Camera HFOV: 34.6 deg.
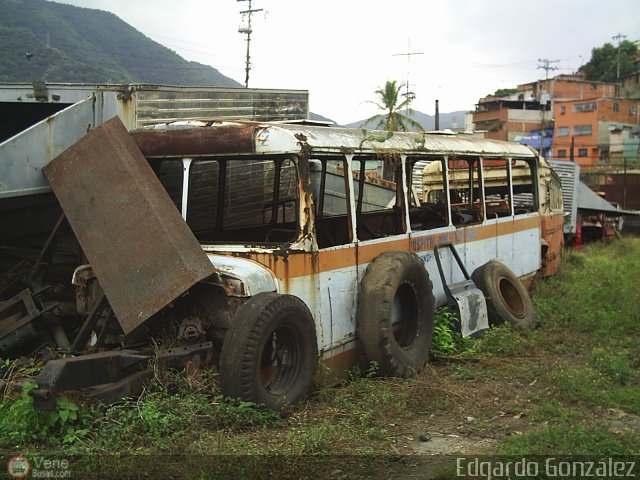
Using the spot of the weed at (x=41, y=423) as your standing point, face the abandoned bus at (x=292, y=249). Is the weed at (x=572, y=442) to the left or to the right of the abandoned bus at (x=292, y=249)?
right

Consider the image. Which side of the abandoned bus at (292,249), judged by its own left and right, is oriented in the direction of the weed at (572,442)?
left

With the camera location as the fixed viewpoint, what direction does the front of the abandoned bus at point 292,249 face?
facing the viewer and to the left of the viewer

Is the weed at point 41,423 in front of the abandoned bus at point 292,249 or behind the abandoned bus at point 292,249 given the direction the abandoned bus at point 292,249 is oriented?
in front

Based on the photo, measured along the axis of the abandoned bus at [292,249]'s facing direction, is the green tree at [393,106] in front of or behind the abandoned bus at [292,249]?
behind

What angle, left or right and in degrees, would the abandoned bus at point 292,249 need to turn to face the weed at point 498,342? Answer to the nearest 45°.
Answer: approximately 180°

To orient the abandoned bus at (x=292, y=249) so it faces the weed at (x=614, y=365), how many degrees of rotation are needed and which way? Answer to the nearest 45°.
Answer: approximately 135° to its left

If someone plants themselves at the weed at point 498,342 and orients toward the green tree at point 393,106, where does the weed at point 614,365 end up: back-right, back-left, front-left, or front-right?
back-right
